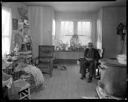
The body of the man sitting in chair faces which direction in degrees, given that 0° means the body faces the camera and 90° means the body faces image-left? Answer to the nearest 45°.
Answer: approximately 45°

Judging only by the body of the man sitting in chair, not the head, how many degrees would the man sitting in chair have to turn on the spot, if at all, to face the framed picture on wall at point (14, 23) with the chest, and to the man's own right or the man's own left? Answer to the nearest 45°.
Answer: approximately 45° to the man's own right
